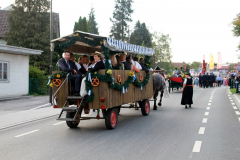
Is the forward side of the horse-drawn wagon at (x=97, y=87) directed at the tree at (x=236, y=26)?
yes

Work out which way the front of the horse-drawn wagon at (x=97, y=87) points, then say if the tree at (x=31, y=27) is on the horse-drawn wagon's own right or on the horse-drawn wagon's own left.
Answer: on the horse-drawn wagon's own left

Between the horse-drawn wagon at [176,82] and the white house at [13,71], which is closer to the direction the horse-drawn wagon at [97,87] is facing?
the horse-drawn wagon

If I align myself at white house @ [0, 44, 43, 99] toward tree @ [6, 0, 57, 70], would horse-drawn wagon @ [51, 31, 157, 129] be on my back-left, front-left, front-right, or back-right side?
back-right

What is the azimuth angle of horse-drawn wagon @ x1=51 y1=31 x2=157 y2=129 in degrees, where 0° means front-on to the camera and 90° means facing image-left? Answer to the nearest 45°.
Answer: approximately 225°

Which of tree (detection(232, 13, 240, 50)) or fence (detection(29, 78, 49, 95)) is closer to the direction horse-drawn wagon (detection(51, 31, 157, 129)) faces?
the tree

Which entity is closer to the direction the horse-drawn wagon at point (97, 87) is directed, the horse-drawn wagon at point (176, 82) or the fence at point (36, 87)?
the horse-drawn wagon
